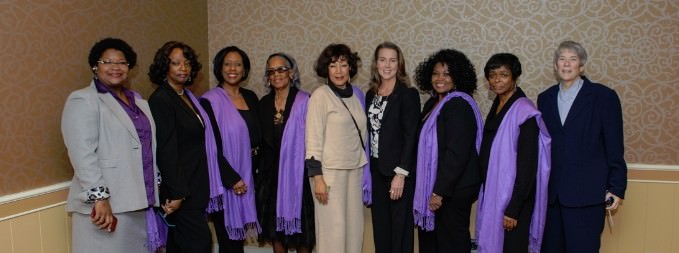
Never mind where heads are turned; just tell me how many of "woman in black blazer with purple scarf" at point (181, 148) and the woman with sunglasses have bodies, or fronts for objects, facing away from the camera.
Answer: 0

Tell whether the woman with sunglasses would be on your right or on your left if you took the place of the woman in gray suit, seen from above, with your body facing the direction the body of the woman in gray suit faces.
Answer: on your left

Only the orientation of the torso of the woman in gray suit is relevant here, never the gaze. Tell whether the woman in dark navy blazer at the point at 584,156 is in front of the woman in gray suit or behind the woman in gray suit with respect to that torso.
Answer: in front

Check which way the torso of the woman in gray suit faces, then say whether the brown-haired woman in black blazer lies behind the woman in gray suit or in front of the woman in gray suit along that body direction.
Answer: in front

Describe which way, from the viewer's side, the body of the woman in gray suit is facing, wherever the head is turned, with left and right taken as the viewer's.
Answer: facing the viewer and to the right of the viewer

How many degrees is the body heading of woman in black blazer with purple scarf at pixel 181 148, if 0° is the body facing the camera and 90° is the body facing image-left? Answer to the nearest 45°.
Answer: approximately 315°

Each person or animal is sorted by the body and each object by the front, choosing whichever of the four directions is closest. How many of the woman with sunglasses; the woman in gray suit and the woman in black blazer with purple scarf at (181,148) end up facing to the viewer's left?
0

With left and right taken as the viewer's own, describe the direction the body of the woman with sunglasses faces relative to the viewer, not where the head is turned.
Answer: facing the viewer
